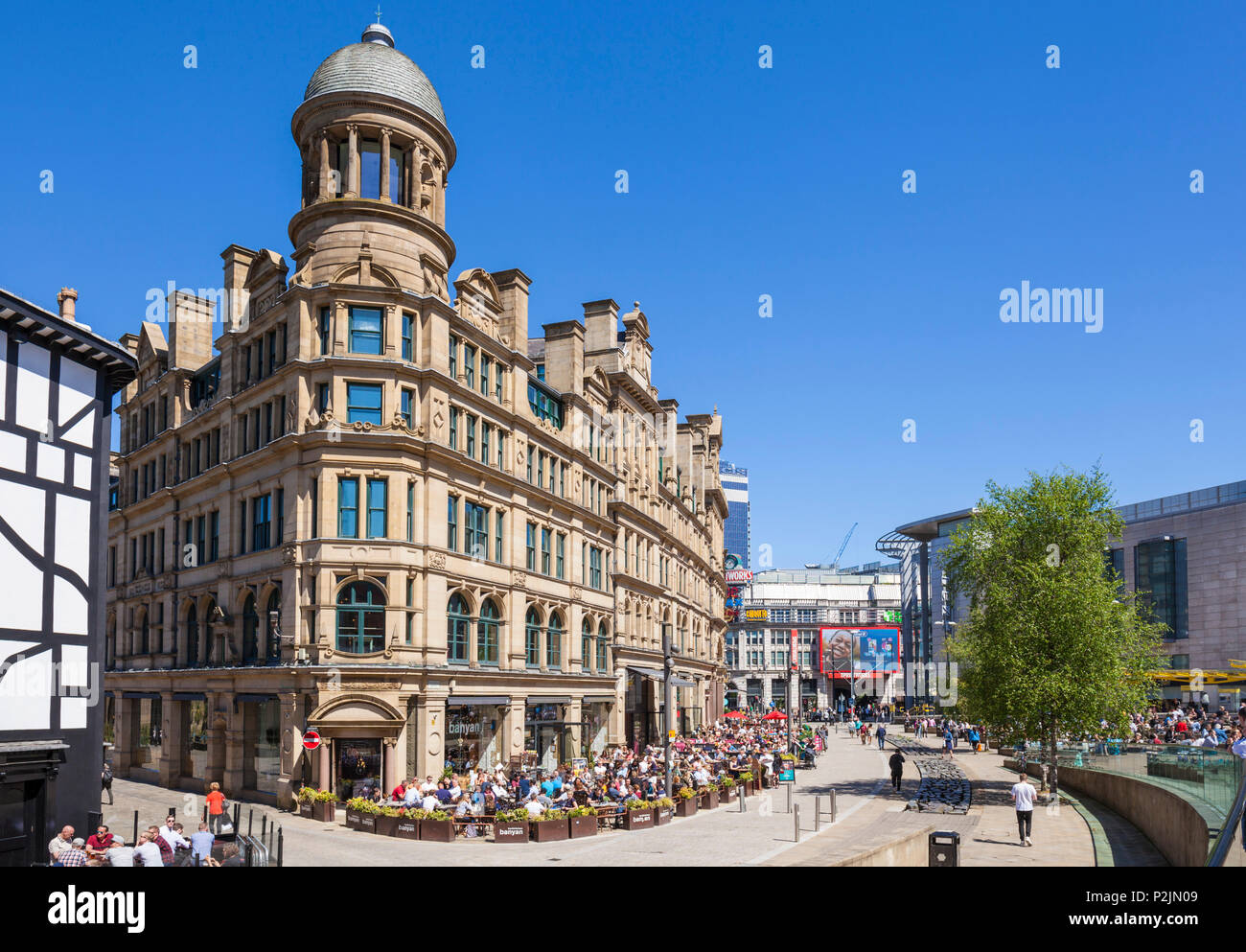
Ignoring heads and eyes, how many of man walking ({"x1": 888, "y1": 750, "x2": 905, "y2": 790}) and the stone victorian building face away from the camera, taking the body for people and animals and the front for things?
1

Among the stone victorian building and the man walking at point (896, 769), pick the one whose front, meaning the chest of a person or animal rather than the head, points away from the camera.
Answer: the man walking

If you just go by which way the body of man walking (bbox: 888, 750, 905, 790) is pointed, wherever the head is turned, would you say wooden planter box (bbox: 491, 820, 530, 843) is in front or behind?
behind

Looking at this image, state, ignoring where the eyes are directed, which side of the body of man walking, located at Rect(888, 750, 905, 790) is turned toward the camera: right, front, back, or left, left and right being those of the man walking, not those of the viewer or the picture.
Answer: back
